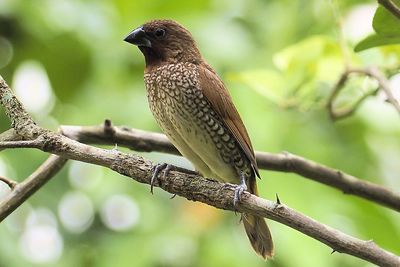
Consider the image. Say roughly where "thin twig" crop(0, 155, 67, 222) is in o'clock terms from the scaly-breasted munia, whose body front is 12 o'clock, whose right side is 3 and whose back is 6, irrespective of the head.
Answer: The thin twig is roughly at 2 o'clock from the scaly-breasted munia.

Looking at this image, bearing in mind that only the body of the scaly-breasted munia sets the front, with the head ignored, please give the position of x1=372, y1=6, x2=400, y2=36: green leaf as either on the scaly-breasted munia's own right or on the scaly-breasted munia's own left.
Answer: on the scaly-breasted munia's own left

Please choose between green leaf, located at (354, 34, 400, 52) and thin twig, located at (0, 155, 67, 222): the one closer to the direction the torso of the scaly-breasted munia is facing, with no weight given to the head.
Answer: the thin twig

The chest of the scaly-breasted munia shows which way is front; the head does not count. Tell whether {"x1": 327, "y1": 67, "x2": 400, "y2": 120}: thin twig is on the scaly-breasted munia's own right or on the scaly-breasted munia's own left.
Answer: on the scaly-breasted munia's own left

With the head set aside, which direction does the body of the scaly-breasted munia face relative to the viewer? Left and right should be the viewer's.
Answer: facing the viewer and to the left of the viewer
